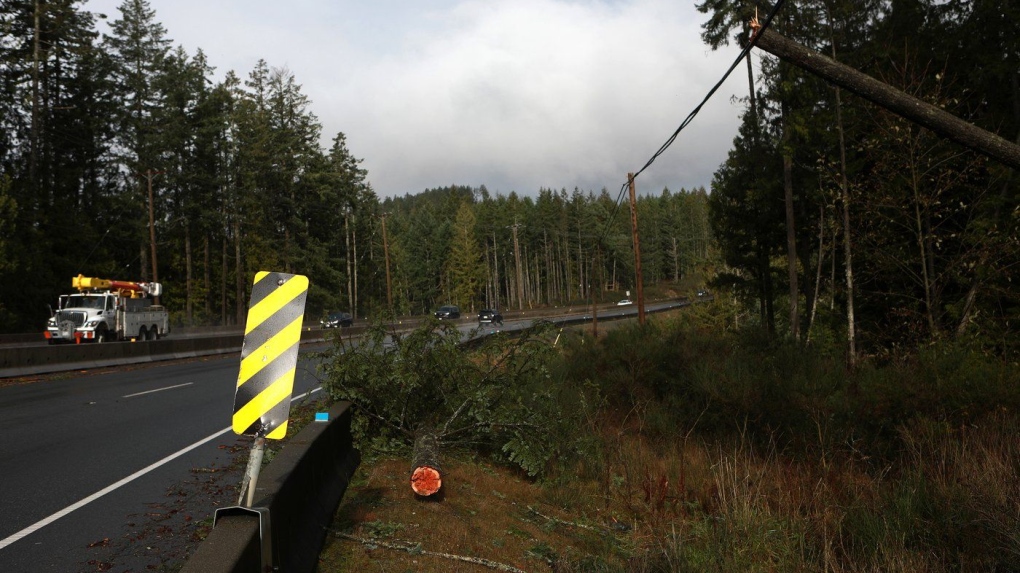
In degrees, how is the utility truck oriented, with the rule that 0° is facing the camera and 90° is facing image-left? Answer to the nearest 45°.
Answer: approximately 45°

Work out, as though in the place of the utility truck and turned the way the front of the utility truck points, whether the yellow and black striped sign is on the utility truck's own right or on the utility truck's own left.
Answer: on the utility truck's own left

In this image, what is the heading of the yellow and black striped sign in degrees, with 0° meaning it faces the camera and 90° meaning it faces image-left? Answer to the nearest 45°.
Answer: approximately 0°

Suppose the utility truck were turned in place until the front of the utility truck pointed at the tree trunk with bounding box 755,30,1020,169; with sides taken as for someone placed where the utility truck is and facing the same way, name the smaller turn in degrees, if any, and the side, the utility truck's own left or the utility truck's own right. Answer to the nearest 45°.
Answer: approximately 45° to the utility truck's own left
